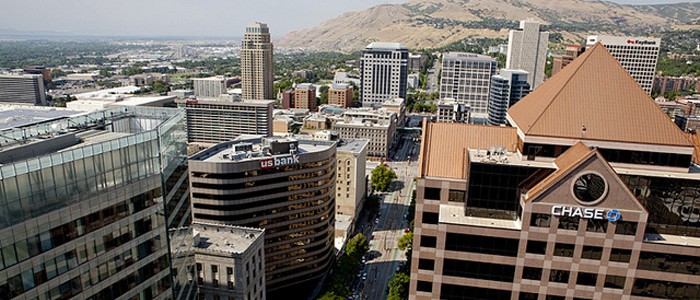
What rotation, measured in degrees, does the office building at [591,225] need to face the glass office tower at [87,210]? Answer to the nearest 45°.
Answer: approximately 45° to its right

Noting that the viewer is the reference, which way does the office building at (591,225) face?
facing the viewer
